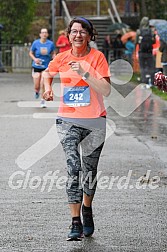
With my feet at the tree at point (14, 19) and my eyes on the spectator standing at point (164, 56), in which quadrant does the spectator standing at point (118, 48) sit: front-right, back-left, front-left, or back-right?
front-left

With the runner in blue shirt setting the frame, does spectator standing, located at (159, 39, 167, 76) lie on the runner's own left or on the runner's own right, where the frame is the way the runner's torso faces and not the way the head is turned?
on the runner's own left

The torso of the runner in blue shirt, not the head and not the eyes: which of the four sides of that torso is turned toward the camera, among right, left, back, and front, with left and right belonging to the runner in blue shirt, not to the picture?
front

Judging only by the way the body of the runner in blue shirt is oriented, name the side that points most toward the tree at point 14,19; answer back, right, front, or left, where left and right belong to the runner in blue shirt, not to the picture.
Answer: back

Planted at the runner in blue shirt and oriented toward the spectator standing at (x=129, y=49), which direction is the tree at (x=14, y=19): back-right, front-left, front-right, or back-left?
front-left

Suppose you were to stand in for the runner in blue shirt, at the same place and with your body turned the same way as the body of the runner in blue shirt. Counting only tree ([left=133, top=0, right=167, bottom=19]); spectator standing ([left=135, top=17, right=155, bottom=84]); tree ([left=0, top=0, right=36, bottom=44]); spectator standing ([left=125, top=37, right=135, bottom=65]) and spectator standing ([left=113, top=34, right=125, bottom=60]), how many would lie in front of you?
0
